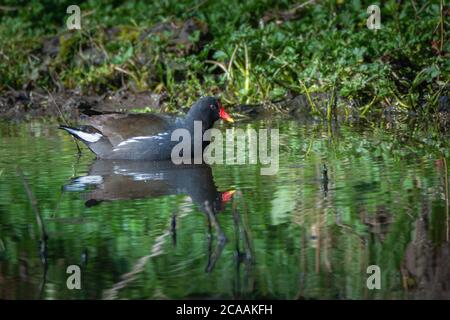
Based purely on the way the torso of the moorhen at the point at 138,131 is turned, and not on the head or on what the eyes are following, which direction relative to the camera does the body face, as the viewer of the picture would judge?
to the viewer's right
